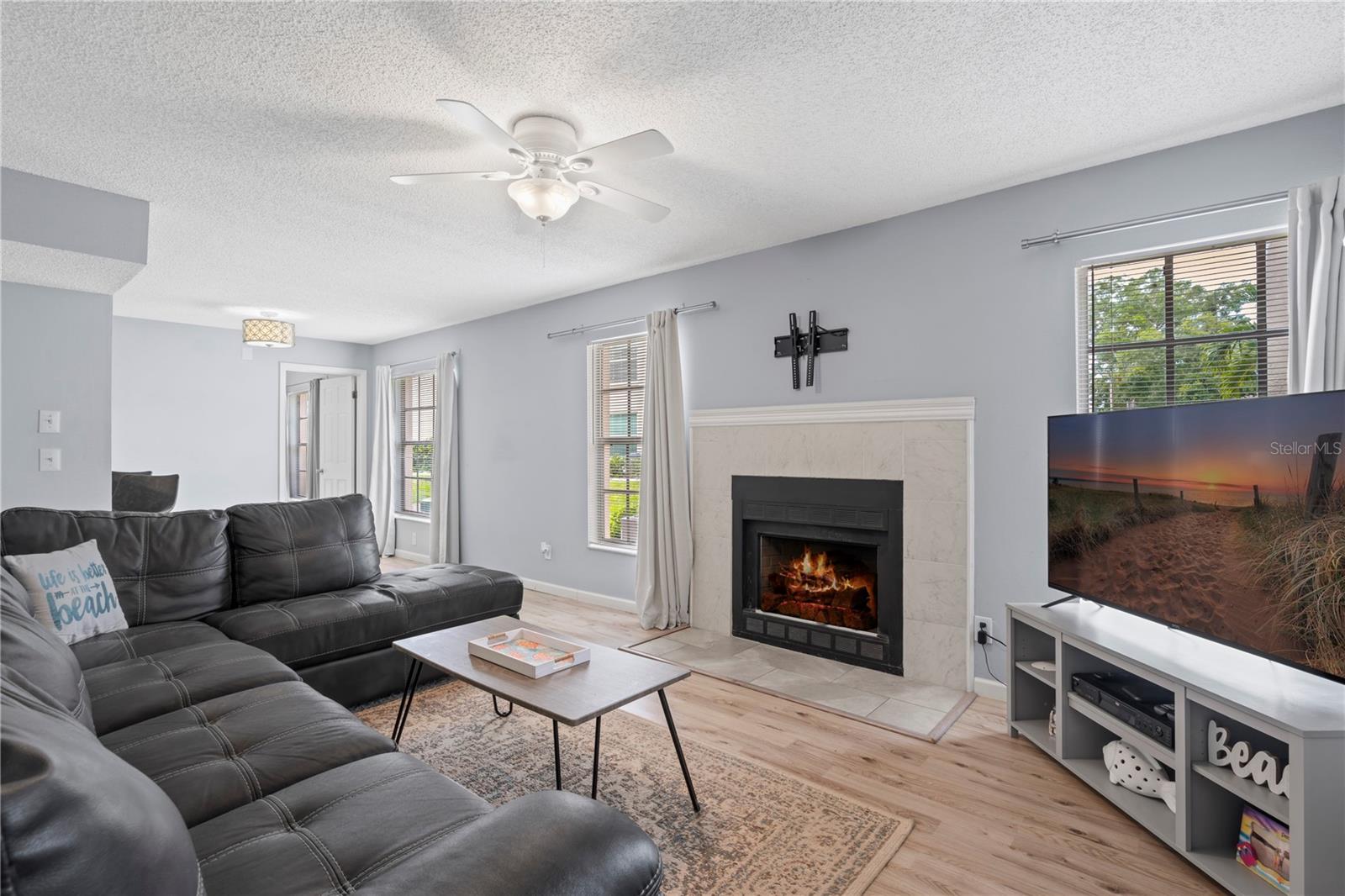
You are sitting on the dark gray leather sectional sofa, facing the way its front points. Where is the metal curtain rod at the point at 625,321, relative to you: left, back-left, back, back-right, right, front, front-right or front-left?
left

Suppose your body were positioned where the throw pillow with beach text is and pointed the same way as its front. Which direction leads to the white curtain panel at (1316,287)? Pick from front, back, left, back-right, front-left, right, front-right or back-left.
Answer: front

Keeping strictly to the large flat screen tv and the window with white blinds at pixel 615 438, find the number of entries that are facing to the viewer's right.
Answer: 0

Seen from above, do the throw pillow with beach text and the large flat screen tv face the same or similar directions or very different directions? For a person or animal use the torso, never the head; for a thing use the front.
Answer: very different directions

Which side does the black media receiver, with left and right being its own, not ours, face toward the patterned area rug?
front

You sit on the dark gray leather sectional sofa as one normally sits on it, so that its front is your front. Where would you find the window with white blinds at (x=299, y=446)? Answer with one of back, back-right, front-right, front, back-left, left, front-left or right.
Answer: back-left

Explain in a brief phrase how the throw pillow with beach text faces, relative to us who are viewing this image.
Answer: facing the viewer and to the right of the viewer

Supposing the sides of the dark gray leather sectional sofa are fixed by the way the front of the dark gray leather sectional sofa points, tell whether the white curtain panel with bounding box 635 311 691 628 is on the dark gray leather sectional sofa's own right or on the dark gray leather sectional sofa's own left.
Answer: on the dark gray leather sectional sofa's own left

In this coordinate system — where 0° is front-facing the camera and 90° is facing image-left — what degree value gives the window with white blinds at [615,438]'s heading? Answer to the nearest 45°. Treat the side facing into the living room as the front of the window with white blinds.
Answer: approximately 45°

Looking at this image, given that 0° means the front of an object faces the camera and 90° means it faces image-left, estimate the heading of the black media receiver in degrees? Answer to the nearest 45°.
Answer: approximately 45°

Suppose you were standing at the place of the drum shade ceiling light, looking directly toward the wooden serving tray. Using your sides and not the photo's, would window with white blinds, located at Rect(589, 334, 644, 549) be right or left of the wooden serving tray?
left

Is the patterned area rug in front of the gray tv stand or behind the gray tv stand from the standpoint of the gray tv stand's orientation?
in front

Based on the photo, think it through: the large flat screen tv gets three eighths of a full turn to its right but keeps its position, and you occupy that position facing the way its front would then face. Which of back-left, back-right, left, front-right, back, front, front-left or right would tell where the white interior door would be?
left

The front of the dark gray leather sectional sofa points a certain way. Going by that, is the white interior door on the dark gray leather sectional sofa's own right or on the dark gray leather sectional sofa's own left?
on the dark gray leather sectional sofa's own left

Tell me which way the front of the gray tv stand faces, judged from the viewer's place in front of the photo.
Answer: facing the viewer and to the left of the viewer
